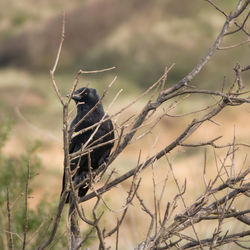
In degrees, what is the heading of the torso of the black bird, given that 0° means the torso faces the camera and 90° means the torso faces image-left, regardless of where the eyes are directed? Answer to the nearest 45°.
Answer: approximately 45°
